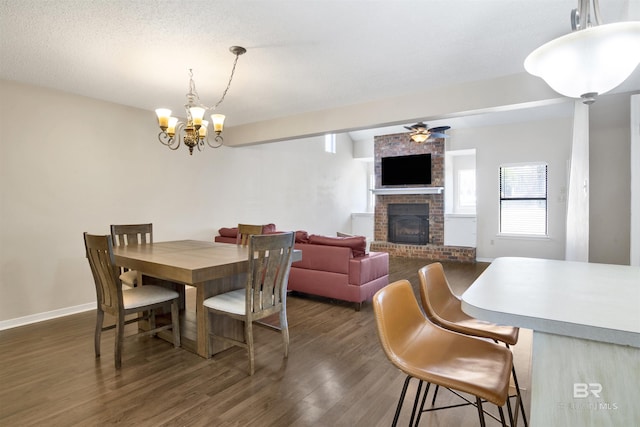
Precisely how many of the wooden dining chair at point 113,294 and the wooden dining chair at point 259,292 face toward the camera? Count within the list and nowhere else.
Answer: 0

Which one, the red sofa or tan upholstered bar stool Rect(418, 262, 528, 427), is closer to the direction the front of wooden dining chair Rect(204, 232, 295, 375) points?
the red sofa

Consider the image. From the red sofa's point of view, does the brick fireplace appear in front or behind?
in front

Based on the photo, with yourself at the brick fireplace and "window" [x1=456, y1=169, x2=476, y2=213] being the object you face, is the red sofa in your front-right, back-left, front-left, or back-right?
back-right

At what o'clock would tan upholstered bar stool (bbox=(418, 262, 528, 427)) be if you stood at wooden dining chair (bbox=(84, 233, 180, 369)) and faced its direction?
The tan upholstered bar stool is roughly at 3 o'clock from the wooden dining chair.

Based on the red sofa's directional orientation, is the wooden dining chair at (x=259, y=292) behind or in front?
behind

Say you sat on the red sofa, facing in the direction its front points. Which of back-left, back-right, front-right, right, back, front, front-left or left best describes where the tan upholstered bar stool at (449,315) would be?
back-right

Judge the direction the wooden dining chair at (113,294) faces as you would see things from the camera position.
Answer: facing away from the viewer and to the right of the viewer

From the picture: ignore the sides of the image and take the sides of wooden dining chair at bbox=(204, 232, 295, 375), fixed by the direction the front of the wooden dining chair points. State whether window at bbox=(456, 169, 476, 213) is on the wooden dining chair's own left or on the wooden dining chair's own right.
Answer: on the wooden dining chair's own right

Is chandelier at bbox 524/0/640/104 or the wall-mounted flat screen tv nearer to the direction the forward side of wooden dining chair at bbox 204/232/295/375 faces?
the wall-mounted flat screen tv

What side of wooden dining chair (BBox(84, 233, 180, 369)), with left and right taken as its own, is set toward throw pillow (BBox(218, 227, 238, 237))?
front

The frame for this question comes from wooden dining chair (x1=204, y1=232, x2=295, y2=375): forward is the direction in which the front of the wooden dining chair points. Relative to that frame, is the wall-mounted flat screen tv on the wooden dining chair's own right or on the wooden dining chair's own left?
on the wooden dining chair's own right

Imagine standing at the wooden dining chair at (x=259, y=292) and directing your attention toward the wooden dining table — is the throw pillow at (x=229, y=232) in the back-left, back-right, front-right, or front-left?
front-right

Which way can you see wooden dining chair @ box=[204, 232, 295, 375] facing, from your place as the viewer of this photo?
facing away from the viewer and to the left of the viewer

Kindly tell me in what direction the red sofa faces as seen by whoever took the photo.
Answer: facing away from the viewer and to the right of the viewer

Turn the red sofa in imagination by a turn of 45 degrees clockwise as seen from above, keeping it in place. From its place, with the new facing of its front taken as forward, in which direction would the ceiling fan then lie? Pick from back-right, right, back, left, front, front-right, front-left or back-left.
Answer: front-left

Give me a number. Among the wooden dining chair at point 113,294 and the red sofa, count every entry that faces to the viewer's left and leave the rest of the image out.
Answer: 0

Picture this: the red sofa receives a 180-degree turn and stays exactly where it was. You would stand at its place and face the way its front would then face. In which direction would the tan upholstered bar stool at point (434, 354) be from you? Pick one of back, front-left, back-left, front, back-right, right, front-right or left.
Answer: front-left

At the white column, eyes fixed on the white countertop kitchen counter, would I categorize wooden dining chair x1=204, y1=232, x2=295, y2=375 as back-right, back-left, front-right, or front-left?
front-right
